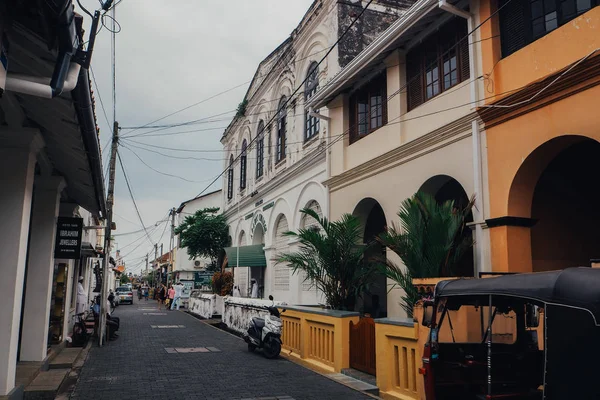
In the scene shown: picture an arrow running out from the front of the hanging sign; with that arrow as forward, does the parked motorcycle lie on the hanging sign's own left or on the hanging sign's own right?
on the hanging sign's own left

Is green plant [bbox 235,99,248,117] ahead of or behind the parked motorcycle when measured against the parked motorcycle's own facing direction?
behind

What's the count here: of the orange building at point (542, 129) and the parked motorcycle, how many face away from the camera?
0

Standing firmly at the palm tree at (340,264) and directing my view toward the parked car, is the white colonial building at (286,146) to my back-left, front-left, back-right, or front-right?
front-right

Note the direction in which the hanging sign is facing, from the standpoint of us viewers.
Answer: facing the viewer

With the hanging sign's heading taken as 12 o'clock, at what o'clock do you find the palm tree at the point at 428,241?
The palm tree is roughly at 10 o'clock from the hanging sign.

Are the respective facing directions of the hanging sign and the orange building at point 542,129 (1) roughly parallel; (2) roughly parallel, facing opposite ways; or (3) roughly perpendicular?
roughly perpendicular

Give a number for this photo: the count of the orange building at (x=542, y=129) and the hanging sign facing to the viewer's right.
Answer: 0

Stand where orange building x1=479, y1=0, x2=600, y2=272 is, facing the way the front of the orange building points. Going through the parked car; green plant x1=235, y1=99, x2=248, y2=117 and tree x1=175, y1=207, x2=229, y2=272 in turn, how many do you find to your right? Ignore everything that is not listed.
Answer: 3

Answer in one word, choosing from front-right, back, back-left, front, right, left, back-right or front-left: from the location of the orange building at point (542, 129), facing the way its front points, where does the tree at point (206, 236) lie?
right
